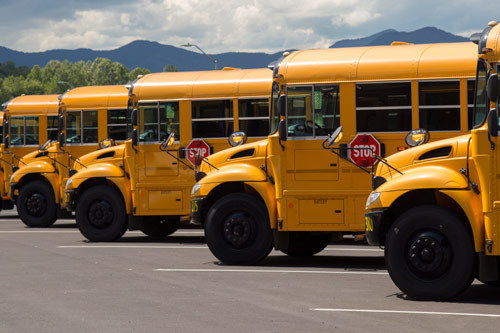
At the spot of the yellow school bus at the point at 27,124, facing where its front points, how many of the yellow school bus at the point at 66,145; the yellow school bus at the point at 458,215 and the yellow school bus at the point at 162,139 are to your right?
0

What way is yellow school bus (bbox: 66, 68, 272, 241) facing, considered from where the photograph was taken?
facing to the left of the viewer

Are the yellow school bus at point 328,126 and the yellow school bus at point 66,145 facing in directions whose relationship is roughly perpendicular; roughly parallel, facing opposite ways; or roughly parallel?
roughly parallel

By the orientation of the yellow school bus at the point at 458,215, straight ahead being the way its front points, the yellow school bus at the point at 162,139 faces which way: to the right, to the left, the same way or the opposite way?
the same way

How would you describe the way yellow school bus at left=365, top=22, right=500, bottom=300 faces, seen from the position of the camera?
facing to the left of the viewer

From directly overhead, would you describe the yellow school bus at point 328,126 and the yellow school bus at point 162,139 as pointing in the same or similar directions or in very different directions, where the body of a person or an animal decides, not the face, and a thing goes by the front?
same or similar directions

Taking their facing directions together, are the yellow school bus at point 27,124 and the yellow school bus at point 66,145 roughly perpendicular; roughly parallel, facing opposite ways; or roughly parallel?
roughly parallel

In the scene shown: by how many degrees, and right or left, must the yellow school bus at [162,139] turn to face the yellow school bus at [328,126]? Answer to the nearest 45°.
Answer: approximately 135° to its left

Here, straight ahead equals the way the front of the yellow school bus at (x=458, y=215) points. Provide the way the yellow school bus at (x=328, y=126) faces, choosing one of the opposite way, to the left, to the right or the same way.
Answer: the same way

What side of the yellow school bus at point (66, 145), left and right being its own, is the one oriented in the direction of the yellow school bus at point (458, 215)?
left

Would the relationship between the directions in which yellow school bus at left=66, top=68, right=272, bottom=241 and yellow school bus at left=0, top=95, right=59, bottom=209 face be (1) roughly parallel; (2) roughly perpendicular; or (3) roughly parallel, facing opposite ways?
roughly parallel
